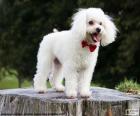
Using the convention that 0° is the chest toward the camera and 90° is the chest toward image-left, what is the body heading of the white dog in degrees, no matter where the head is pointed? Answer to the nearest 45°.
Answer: approximately 315°
